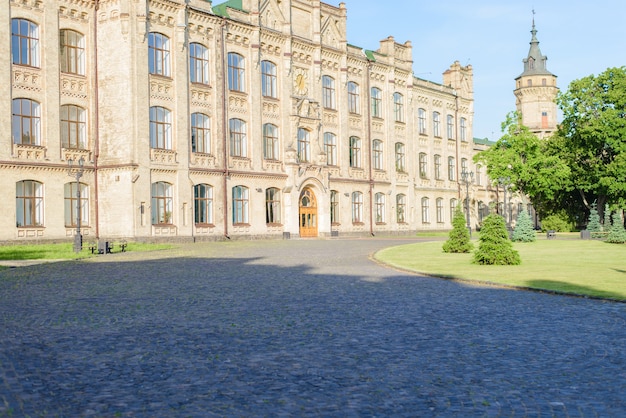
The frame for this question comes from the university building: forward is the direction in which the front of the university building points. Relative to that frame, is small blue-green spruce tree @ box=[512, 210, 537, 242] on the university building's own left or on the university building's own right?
on the university building's own left

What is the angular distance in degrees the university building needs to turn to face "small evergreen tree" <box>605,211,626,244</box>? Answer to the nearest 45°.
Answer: approximately 45° to its left

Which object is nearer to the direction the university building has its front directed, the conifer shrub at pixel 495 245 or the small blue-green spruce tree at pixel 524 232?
the conifer shrub

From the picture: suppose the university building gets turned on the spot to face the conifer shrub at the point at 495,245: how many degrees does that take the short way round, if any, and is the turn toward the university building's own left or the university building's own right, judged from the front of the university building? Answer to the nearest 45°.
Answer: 0° — it already faces it

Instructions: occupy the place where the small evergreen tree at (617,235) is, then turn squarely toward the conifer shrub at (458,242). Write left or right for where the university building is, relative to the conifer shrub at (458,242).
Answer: right

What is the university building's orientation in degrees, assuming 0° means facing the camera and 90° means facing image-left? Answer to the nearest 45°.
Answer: approximately 315°
